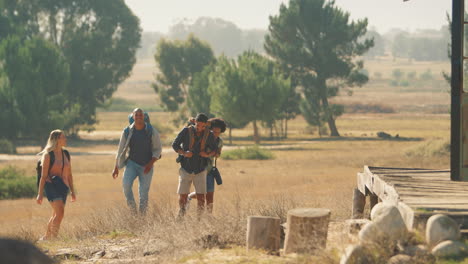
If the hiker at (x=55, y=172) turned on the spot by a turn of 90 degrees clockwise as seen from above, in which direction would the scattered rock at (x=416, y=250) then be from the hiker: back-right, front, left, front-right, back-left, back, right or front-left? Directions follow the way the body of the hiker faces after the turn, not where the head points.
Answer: left

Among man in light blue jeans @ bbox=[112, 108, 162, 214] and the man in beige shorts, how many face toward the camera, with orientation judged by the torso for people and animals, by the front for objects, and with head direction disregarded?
2

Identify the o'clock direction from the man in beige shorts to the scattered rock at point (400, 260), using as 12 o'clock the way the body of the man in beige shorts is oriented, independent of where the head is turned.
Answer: The scattered rock is roughly at 11 o'clock from the man in beige shorts.

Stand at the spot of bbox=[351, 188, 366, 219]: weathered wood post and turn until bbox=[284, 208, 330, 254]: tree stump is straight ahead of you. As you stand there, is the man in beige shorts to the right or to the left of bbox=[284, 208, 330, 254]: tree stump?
right

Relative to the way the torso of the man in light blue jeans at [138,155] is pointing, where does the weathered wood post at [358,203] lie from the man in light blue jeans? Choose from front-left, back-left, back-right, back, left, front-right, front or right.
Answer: left

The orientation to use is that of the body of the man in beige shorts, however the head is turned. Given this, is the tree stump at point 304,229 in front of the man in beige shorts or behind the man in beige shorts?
in front

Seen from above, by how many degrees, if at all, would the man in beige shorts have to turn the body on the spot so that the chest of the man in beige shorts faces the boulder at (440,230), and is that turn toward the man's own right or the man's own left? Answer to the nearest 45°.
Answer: approximately 45° to the man's own left

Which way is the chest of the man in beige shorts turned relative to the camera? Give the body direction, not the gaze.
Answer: toward the camera

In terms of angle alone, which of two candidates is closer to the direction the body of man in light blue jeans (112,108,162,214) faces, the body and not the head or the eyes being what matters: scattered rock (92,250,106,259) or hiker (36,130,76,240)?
the scattered rock
